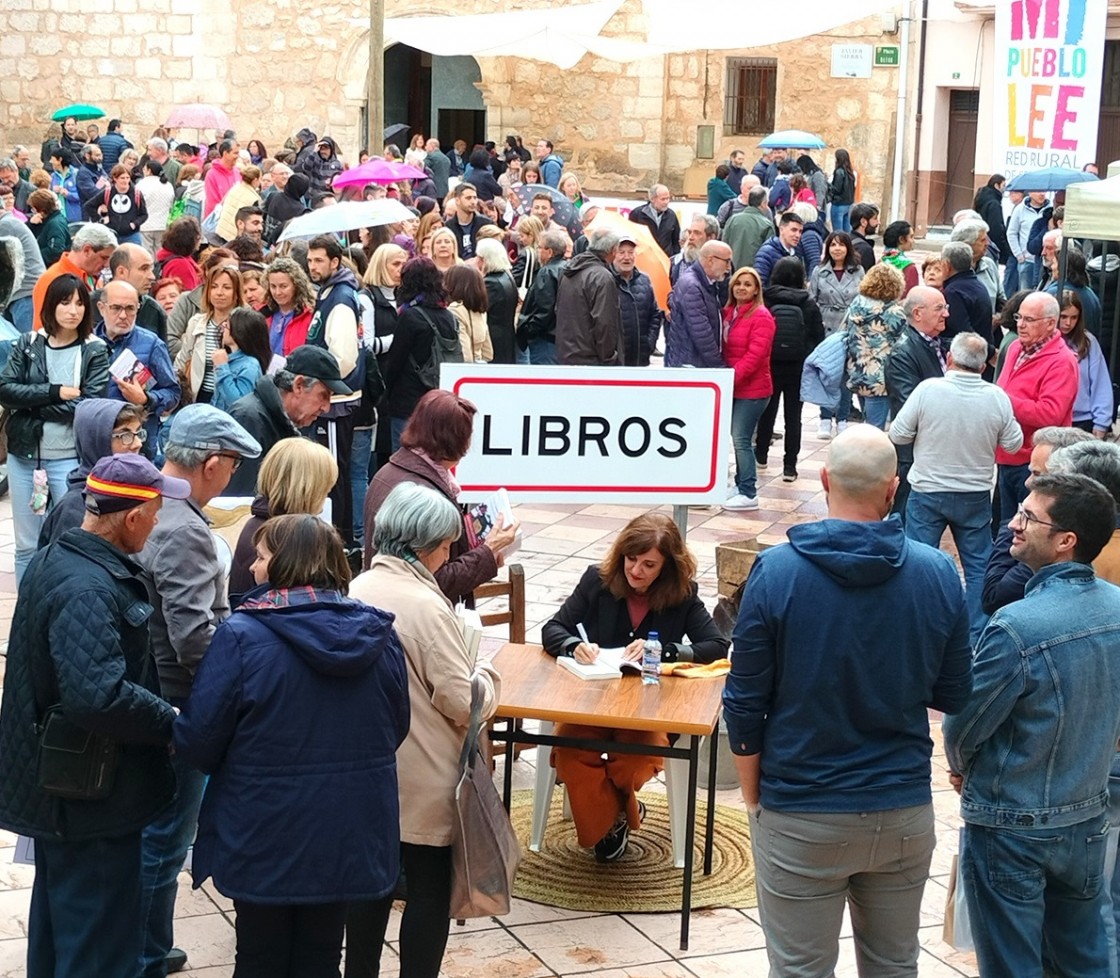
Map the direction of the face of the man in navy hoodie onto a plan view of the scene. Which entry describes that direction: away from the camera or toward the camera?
away from the camera

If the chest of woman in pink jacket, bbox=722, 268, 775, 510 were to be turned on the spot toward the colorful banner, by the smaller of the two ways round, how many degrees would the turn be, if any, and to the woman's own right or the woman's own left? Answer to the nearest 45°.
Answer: approximately 180°

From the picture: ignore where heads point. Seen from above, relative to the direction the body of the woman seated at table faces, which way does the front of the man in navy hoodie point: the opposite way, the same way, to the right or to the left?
the opposite way

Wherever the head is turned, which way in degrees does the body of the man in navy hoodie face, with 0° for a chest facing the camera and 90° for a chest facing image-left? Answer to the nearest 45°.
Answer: approximately 180°

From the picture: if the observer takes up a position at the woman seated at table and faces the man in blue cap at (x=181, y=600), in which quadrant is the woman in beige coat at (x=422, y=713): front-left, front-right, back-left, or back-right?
front-left

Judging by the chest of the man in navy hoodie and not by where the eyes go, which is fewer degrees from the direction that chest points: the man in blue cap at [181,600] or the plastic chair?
the plastic chair

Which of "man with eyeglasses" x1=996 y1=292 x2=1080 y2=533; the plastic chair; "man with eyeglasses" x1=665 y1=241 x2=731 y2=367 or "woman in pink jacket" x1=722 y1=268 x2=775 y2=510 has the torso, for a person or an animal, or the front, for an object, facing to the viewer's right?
"man with eyeglasses" x1=665 y1=241 x2=731 y2=367

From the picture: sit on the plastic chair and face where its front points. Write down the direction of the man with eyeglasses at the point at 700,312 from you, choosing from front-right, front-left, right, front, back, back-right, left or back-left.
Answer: back

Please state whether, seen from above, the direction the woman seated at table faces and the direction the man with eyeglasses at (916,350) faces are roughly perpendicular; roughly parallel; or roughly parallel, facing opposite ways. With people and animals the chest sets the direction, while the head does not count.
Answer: roughly perpendicular

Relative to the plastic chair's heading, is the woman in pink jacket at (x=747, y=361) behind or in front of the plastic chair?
behind

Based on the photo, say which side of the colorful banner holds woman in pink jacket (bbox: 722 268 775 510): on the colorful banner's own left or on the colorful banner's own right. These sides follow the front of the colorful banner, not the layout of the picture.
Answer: on the colorful banner's own right

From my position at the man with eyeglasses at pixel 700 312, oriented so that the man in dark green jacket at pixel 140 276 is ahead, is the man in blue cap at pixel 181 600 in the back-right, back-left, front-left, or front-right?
front-left

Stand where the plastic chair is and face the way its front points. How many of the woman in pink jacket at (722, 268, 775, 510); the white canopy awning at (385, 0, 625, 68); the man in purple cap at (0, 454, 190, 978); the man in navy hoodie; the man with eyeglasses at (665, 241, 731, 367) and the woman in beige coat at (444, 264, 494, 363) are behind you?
4

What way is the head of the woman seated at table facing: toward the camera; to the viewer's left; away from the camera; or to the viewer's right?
toward the camera

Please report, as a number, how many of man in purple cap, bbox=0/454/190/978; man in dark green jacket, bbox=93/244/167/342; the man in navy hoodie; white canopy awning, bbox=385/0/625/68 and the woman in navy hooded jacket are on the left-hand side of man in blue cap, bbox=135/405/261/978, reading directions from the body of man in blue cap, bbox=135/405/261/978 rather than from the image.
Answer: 2

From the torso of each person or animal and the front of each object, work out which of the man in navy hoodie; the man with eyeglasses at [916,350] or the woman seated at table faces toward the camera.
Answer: the woman seated at table

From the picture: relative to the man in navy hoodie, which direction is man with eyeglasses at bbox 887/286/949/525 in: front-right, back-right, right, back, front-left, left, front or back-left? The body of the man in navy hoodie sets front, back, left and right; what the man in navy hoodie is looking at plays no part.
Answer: front

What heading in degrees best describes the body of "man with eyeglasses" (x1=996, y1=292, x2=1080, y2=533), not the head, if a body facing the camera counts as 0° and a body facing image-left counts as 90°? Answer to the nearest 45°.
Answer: approximately 45°

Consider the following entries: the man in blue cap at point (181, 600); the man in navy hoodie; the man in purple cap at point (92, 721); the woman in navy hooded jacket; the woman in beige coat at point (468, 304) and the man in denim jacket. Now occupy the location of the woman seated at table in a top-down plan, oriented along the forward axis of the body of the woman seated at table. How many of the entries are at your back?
1
